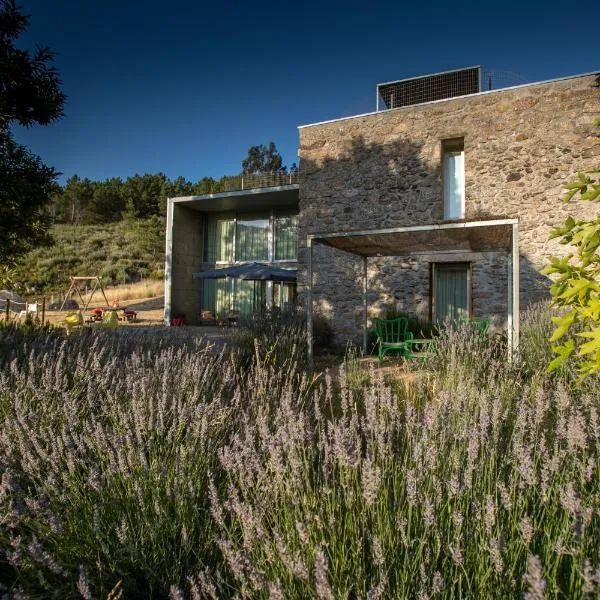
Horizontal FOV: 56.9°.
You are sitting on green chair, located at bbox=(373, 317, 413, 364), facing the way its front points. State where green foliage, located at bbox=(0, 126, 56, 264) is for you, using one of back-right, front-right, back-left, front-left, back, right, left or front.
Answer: right

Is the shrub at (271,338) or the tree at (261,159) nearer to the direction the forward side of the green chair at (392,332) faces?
the shrub

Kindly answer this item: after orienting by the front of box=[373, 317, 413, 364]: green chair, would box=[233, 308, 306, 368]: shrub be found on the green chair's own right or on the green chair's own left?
on the green chair's own right

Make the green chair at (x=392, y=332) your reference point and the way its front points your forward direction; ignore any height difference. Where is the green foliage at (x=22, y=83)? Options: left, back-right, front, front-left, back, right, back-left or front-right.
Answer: right

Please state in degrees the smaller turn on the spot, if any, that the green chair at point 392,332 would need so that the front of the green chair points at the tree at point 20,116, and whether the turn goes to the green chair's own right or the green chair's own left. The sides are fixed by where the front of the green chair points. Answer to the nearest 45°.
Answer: approximately 90° to the green chair's own right
